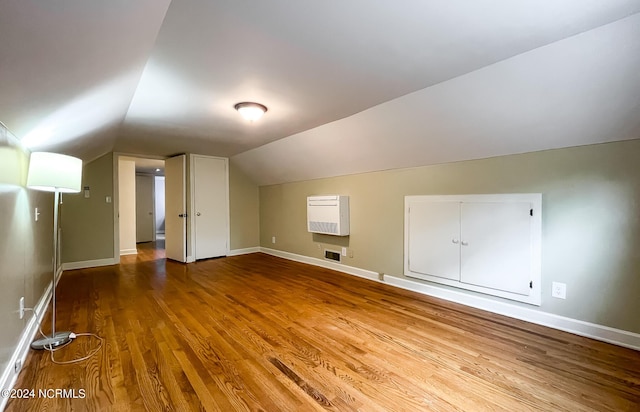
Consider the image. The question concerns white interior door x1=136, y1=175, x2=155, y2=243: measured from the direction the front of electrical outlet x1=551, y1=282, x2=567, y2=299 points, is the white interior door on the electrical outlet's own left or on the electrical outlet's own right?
on the electrical outlet's own right

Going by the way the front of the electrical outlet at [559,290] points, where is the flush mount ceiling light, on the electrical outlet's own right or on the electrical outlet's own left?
on the electrical outlet's own right

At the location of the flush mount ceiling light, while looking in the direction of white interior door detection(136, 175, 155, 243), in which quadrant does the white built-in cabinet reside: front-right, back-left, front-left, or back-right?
back-right

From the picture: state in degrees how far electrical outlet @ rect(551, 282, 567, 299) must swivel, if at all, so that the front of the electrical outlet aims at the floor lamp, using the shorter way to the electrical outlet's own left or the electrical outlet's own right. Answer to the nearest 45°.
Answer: approximately 45° to the electrical outlet's own right

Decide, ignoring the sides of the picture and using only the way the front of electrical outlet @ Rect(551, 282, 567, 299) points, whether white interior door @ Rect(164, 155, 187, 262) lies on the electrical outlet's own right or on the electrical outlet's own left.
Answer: on the electrical outlet's own right

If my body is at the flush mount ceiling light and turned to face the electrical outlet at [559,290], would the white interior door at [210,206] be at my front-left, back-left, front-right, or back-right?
back-left

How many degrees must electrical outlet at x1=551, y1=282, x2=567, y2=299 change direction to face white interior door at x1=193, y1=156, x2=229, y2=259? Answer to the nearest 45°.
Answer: approximately 90° to its right

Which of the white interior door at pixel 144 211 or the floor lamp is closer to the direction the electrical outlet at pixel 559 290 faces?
the floor lamp

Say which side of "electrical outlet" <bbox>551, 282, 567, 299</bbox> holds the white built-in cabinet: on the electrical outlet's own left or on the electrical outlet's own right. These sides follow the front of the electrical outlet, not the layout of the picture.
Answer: on the electrical outlet's own right
